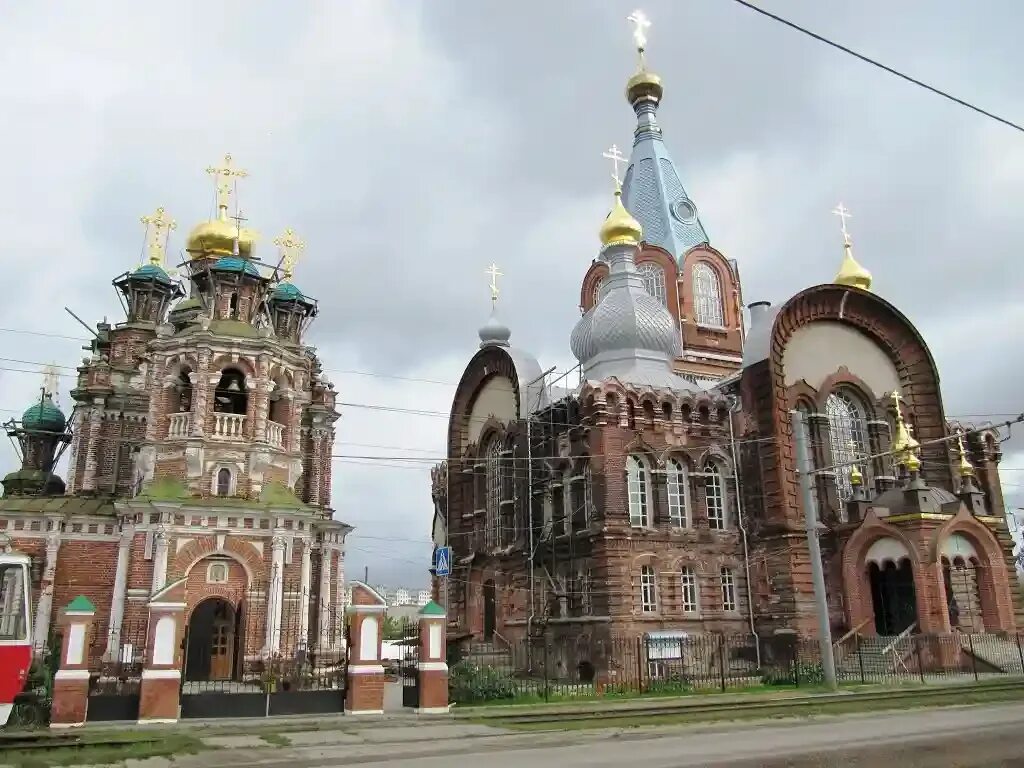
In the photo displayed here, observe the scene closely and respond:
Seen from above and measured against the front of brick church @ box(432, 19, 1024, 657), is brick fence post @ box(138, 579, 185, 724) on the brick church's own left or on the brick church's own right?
on the brick church's own right

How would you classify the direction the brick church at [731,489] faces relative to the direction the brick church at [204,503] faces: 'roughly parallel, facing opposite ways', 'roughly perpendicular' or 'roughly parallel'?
roughly parallel

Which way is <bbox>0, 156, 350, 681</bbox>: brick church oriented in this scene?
toward the camera

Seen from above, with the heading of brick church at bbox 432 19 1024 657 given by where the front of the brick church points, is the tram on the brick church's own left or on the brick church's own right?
on the brick church's own right

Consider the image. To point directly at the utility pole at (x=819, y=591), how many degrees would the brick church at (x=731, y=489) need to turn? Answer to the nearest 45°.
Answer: approximately 45° to its right

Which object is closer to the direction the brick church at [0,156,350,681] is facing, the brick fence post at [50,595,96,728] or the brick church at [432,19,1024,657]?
the brick fence post

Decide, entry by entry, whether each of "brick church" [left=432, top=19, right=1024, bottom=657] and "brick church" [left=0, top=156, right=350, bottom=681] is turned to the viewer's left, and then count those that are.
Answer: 0

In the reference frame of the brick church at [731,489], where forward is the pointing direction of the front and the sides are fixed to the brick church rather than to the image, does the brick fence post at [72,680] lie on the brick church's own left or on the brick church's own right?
on the brick church's own right

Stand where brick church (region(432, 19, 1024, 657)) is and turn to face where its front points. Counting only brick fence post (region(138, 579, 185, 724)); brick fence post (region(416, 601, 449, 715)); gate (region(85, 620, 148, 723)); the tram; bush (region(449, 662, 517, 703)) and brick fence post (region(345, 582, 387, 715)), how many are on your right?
6

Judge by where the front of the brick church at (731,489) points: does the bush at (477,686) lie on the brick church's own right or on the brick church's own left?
on the brick church's own right

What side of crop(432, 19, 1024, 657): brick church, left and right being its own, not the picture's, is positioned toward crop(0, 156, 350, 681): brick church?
right

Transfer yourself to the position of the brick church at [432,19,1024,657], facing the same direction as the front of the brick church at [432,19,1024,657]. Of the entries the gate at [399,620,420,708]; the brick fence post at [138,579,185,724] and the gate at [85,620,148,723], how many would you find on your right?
3

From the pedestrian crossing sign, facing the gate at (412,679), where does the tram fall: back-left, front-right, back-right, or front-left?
front-right

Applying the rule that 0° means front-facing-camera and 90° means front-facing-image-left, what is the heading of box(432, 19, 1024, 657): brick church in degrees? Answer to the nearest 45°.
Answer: approximately 315°

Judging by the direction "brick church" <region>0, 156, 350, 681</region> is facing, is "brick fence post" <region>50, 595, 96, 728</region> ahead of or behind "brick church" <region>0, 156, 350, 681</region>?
ahead

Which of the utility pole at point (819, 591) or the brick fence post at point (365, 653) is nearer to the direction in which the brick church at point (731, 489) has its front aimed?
the utility pole
